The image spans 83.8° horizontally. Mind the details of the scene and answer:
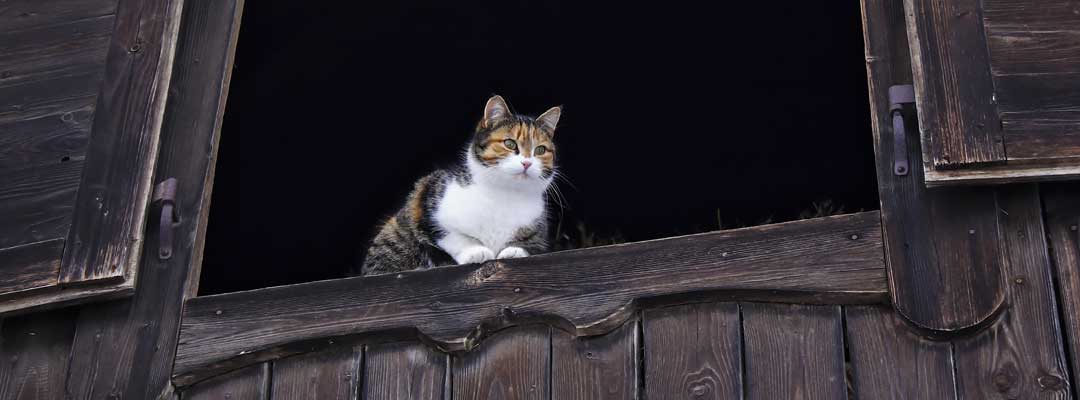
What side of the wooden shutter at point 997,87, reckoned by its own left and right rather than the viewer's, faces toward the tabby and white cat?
right

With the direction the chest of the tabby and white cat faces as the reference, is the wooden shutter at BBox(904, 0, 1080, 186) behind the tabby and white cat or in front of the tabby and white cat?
in front

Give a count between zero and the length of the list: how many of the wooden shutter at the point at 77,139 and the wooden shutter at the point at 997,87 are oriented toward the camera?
2

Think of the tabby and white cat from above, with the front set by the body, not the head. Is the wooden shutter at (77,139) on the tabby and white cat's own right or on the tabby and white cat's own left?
on the tabby and white cat's own right

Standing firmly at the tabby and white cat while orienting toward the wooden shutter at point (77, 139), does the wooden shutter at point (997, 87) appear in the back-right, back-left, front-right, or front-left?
back-left

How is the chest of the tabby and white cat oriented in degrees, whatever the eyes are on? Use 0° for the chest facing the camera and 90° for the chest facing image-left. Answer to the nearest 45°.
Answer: approximately 315°

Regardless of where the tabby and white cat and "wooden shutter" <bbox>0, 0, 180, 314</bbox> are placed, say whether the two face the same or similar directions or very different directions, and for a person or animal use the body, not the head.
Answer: same or similar directions

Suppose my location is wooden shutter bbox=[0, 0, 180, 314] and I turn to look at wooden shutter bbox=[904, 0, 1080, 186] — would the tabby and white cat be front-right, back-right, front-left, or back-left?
front-left

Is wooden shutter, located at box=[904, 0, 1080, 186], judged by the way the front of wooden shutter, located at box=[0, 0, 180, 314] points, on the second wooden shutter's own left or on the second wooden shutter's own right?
on the second wooden shutter's own left

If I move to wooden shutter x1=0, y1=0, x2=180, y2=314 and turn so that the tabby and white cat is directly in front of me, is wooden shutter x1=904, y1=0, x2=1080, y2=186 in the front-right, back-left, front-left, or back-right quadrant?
front-right

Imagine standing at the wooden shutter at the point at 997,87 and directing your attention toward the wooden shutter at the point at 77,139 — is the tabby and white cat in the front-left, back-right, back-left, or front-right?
front-right

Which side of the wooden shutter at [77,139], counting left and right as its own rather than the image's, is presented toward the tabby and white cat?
left

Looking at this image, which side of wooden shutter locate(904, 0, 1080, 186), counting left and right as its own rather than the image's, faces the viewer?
front

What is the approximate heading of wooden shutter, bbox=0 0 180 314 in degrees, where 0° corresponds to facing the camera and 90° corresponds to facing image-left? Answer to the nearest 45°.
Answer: approximately 0°
